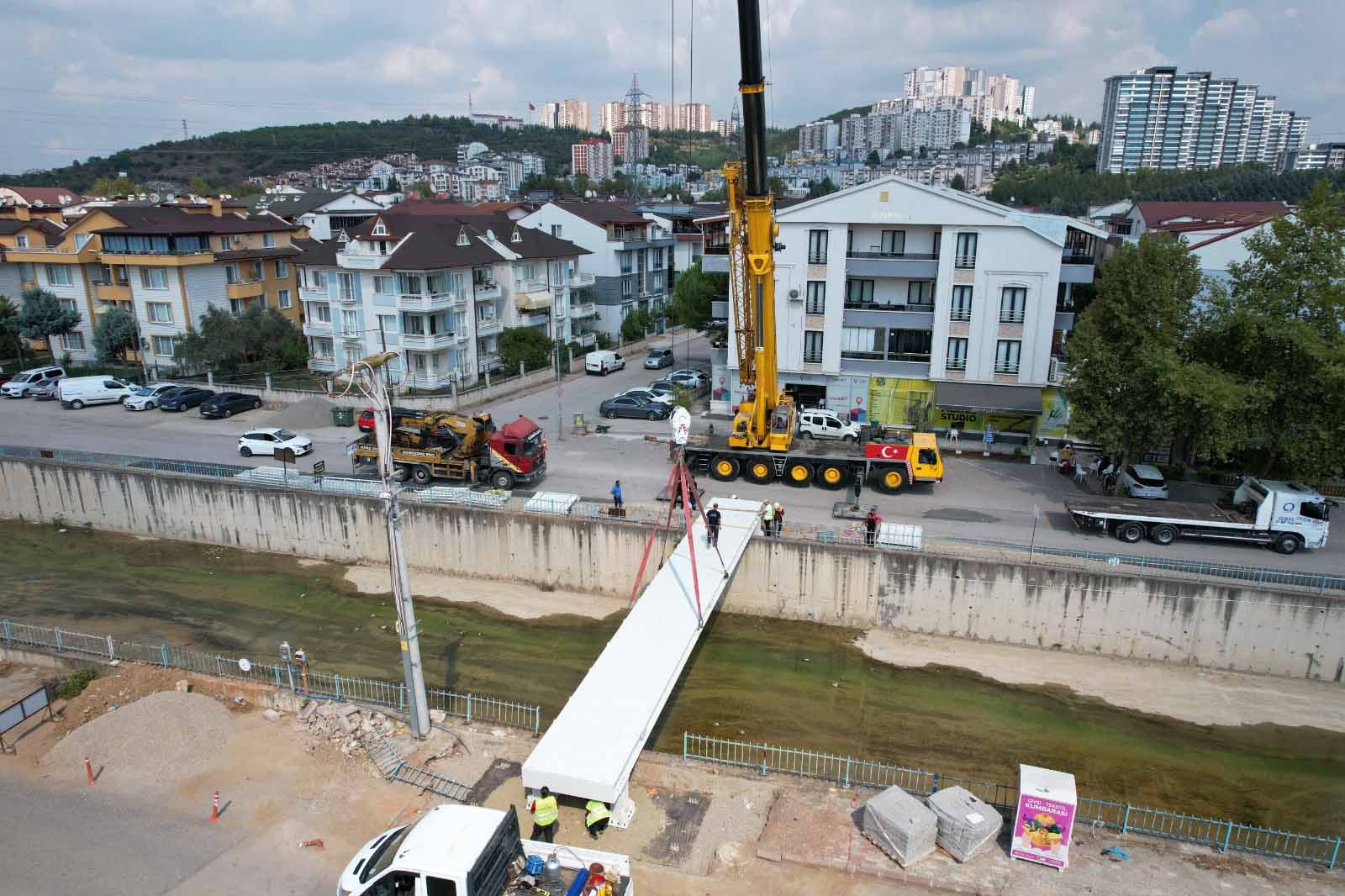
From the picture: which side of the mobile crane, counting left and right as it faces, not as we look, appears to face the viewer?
right

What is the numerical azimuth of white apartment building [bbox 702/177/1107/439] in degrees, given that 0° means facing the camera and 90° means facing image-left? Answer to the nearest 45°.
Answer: approximately 0°

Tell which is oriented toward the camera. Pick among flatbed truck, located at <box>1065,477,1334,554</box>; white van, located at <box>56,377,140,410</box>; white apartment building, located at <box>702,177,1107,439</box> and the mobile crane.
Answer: the white apartment building

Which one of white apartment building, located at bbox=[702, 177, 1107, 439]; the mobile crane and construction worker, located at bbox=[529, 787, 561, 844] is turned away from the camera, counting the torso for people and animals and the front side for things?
the construction worker

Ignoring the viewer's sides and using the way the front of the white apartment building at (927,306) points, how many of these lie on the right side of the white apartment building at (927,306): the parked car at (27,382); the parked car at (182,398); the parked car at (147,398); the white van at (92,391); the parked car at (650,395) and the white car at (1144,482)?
5

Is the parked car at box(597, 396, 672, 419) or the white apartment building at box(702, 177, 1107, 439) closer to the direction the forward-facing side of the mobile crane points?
the white apartment building

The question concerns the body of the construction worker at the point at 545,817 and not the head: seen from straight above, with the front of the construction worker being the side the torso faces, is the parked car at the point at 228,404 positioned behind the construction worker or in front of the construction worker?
in front

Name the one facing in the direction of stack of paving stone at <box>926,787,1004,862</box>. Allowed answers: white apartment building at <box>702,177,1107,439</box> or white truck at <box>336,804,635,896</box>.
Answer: the white apartment building

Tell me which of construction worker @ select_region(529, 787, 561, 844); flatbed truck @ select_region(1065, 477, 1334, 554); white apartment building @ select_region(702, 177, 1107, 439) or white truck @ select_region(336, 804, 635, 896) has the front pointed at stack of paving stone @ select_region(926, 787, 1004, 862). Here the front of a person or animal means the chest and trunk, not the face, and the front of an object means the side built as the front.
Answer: the white apartment building

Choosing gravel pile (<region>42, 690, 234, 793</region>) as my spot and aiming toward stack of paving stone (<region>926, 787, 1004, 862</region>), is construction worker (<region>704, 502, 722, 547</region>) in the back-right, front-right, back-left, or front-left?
front-left

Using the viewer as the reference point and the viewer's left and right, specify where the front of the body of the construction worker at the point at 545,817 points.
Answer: facing away from the viewer

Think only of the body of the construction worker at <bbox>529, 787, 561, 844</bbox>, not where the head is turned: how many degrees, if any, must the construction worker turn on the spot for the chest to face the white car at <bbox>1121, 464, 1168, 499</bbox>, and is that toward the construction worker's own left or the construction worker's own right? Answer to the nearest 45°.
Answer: approximately 45° to the construction worker's own right

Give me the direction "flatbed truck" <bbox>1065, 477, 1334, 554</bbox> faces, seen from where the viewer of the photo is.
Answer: facing to the right of the viewer

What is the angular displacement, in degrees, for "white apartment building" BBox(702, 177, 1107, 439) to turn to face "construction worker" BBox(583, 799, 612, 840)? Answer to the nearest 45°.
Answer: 0° — it already faces them

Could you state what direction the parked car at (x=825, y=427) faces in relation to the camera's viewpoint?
facing to the right of the viewer

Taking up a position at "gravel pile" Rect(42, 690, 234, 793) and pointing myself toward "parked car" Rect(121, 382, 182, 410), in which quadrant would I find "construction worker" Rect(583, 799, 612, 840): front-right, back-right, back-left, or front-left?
back-right

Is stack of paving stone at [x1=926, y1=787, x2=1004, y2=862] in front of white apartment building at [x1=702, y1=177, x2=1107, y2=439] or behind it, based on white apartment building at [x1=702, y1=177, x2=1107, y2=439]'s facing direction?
in front
